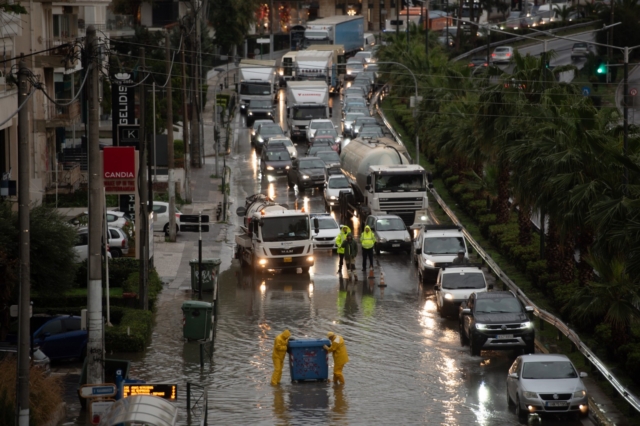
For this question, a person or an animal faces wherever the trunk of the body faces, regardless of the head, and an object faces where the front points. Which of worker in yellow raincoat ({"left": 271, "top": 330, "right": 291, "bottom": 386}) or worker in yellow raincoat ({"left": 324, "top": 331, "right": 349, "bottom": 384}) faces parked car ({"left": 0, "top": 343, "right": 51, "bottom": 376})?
worker in yellow raincoat ({"left": 324, "top": 331, "right": 349, "bottom": 384})

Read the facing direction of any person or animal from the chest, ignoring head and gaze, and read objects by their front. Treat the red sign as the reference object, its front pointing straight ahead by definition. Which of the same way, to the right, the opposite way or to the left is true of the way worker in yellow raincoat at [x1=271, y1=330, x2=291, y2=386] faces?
to the left

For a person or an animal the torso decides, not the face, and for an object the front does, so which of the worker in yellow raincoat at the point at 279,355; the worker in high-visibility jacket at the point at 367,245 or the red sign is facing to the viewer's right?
the worker in yellow raincoat

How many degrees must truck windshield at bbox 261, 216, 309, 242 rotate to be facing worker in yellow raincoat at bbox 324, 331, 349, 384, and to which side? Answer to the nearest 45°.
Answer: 0° — it already faces them

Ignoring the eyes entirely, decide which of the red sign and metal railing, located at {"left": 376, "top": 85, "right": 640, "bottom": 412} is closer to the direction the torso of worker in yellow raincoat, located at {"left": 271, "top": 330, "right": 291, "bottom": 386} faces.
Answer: the metal railing

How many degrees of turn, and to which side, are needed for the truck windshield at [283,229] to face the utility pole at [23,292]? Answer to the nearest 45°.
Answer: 0° — it already faces it

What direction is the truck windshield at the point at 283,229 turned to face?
toward the camera

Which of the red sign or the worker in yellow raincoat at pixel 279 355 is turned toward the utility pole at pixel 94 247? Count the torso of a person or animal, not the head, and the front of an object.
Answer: the red sign

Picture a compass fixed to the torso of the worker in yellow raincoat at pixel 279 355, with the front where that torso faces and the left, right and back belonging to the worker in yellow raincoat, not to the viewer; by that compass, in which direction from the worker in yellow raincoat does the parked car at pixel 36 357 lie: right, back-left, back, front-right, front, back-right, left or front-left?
back

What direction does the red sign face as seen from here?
toward the camera

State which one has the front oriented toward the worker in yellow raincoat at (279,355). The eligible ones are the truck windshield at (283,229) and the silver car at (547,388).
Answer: the truck windshield

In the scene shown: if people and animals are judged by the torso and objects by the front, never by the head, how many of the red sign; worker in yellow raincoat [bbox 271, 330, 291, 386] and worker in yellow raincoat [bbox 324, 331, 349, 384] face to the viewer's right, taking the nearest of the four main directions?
1

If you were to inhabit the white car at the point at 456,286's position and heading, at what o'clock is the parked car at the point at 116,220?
The parked car is roughly at 4 o'clock from the white car.
